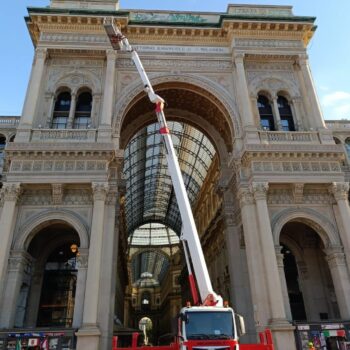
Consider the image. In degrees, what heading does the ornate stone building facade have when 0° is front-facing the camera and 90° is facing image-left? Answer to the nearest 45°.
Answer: approximately 0°
